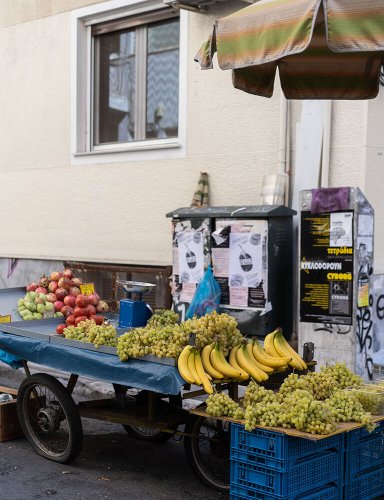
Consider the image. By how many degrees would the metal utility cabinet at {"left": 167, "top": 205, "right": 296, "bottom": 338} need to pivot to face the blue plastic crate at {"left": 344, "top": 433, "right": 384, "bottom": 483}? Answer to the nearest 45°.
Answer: approximately 45° to its left

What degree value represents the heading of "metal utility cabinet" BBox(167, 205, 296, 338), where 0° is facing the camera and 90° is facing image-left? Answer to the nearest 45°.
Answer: approximately 45°

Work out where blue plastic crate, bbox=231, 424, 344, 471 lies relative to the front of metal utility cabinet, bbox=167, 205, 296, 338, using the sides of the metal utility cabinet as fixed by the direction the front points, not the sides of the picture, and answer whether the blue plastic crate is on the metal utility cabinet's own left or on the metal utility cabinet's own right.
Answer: on the metal utility cabinet's own left

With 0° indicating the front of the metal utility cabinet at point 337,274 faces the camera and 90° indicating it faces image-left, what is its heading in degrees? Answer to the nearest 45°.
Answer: approximately 45°

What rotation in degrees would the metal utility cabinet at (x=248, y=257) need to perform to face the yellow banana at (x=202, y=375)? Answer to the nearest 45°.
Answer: approximately 45° to its left
